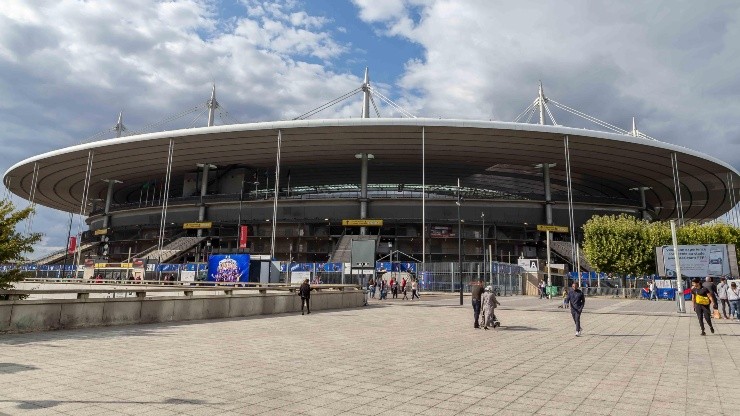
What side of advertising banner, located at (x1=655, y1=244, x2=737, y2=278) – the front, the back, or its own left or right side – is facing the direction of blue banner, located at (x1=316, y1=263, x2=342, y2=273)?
right

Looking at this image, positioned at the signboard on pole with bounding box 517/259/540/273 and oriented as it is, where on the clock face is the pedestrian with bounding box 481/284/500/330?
The pedestrian is roughly at 12 o'clock from the signboard on pole.

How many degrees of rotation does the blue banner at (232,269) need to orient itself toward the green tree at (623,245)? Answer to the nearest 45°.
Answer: approximately 90° to its left

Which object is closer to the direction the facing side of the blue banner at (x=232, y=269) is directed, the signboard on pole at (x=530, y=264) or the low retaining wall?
the low retaining wall

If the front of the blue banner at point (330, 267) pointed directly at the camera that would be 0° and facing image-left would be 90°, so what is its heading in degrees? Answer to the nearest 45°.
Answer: approximately 0°

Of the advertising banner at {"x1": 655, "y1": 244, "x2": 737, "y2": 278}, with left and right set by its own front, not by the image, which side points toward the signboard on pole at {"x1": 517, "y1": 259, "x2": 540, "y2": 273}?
right

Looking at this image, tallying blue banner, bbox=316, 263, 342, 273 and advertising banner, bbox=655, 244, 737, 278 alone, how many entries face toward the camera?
2

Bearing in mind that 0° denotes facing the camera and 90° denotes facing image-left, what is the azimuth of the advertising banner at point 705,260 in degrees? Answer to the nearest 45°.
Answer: approximately 0°
